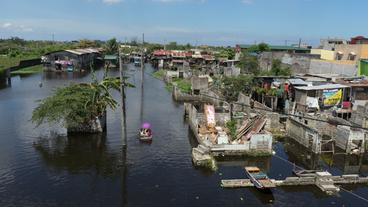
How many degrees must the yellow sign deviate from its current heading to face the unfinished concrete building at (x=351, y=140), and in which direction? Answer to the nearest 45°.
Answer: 0° — it already faces it

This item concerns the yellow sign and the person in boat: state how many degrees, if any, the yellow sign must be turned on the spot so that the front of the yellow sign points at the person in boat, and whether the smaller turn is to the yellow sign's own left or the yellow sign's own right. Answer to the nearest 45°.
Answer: approximately 45° to the yellow sign's own right

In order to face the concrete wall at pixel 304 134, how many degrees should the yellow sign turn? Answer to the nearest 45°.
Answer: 0° — it already faces it

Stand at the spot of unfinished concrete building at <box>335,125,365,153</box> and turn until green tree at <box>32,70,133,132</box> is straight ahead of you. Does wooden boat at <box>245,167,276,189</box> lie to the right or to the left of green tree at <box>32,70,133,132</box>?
left

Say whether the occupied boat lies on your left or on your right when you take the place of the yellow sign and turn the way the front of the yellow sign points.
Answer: on your right

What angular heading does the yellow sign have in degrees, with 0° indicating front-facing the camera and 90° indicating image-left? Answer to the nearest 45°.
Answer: approximately 0°
